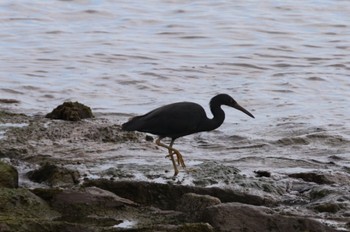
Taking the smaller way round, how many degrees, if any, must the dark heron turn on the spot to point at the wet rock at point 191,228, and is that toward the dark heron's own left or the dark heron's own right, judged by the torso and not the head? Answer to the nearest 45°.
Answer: approximately 90° to the dark heron's own right

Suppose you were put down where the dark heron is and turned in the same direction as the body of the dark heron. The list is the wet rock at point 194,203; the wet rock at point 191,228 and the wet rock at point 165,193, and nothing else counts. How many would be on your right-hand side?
3

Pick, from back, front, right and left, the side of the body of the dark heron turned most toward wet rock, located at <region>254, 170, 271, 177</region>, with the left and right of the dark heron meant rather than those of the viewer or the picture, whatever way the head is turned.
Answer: front

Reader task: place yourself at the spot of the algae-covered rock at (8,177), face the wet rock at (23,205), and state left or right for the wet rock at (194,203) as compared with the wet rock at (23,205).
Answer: left

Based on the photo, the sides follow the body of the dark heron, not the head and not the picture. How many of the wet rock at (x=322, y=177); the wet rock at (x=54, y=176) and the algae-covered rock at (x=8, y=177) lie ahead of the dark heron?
1

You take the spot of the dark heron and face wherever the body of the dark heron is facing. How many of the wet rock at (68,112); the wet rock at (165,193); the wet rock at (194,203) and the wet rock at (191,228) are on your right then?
3

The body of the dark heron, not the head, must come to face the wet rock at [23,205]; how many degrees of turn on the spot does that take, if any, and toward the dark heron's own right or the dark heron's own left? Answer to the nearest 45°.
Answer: approximately 135° to the dark heron's own right

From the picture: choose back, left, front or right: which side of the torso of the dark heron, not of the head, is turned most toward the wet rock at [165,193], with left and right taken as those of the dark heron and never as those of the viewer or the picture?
right

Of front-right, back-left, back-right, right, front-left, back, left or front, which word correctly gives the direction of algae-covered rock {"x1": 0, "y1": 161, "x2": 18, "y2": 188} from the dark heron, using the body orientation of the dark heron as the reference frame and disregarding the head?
back-right

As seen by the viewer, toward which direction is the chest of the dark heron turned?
to the viewer's right

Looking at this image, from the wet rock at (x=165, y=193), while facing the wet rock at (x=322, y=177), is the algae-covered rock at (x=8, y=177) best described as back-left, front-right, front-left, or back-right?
back-left
